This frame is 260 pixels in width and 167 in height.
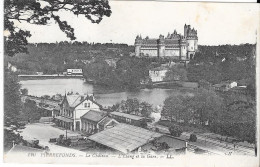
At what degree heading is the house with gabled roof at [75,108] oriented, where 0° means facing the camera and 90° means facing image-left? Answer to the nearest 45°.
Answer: approximately 45°

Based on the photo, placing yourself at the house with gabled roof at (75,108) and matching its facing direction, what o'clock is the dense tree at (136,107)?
The dense tree is roughly at 8 o'clock from the house with gabled roof.

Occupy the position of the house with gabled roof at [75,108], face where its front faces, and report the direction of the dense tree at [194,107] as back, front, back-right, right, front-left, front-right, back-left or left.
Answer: back-left
